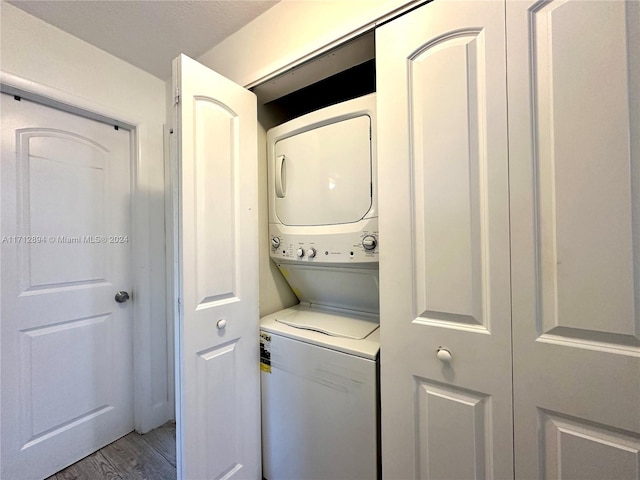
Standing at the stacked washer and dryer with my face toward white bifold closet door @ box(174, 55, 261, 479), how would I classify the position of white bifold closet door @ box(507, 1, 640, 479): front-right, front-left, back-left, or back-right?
back-left

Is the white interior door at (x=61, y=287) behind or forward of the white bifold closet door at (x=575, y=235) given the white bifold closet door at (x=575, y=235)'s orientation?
forward

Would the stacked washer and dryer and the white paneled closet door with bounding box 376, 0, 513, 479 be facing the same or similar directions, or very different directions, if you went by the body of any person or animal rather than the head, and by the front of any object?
same or similar directions

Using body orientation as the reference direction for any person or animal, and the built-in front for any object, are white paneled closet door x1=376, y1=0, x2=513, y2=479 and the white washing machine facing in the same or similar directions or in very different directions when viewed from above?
same or similar directions

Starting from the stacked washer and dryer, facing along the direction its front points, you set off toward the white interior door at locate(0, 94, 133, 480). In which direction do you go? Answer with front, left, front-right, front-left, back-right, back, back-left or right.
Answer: front-right

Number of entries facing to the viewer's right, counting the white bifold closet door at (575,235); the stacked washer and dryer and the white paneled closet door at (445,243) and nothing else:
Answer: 0

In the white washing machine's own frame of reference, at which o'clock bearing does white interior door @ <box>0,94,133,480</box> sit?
The white interior door is roughly at 2 o'clock from the white washing machine.

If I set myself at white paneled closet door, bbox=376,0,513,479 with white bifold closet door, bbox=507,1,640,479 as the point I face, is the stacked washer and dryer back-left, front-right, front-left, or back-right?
back-left

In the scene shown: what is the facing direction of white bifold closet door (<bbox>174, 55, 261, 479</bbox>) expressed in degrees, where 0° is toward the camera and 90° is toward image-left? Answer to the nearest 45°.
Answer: approximately 315°

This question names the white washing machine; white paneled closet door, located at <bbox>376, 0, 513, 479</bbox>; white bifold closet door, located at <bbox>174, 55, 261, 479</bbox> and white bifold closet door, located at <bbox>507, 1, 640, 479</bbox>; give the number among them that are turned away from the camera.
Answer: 0

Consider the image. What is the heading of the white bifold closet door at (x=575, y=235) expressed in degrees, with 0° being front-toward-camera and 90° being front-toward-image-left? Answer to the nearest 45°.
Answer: approximately 45°

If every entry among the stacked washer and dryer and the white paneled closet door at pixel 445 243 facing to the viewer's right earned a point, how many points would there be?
0

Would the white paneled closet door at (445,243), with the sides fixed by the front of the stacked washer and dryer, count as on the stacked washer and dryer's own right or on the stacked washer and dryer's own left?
on the stacked washer and dryer's own left

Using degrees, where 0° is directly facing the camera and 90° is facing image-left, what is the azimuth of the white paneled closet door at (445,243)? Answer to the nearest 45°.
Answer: approximately 45°

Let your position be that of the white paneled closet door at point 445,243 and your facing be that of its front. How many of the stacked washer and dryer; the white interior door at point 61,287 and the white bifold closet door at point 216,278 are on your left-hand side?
0

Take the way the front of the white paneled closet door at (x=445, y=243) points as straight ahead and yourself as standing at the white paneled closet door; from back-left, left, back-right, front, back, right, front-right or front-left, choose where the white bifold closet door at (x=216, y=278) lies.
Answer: front-right
